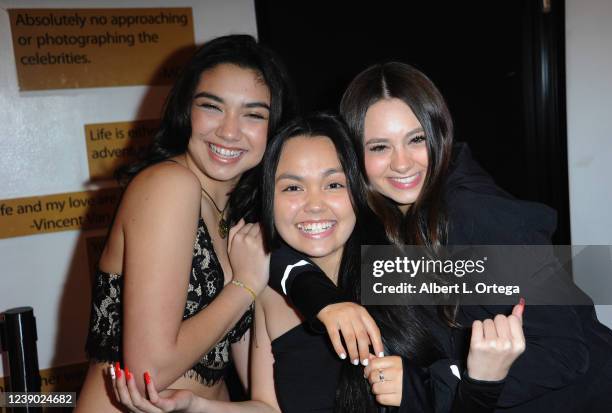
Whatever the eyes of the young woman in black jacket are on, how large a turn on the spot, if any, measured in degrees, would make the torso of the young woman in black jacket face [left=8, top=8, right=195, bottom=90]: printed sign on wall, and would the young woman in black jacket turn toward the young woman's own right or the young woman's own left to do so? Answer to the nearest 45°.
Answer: approximately 90° to the young woman's own right

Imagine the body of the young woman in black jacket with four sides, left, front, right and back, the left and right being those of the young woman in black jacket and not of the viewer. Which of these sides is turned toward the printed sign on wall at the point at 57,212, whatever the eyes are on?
right

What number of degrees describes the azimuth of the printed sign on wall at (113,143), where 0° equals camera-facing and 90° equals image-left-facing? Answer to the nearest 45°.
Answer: approximately 0°

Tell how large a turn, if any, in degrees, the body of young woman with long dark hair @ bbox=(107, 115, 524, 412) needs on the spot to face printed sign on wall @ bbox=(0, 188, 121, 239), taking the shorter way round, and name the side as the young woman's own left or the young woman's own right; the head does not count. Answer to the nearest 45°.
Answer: approximately 135° to the young woman's own right

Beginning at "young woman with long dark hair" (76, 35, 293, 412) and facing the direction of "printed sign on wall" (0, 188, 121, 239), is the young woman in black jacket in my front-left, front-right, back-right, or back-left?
back-right

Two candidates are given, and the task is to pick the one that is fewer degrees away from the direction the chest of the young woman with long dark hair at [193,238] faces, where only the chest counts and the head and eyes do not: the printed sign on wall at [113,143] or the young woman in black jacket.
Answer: the young woman in black jacket

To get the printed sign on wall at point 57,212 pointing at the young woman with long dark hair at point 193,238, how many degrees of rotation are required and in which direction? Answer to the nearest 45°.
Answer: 0° — it already faces them
